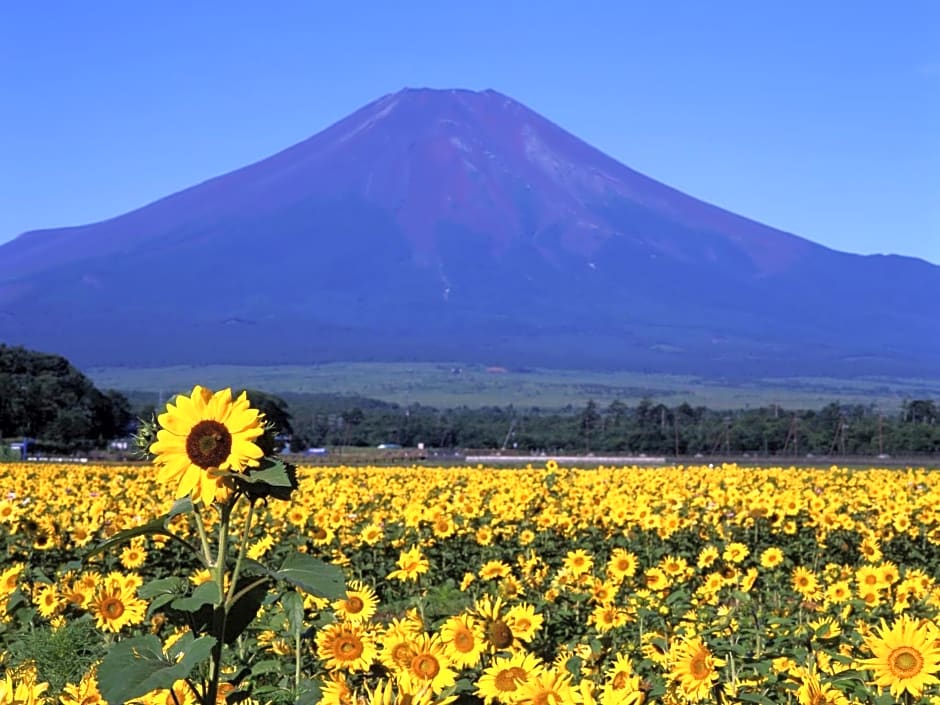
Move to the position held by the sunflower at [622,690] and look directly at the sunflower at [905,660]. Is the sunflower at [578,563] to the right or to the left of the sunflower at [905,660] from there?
left

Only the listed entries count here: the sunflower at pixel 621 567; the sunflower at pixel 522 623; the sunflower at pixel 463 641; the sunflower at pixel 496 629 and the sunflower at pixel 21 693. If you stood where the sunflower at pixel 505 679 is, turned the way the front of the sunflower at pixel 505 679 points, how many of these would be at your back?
4

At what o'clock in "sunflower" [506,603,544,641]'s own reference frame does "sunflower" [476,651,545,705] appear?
"sunflower" [476,651,545,705] is roughly at 12 o'clock from "sunflower" [506,603,544,641].

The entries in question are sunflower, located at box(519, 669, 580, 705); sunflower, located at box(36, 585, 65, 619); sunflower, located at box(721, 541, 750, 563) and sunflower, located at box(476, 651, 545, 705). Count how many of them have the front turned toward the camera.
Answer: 4

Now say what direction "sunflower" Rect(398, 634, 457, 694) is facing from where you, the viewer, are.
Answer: facing the viewer

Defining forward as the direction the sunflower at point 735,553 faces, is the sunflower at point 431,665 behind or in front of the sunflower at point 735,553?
in front

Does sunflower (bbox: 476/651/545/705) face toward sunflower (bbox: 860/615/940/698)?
no

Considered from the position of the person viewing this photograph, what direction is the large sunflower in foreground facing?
facing the viewer

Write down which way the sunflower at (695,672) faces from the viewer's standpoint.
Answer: facing the viewer and to the right of the viewer

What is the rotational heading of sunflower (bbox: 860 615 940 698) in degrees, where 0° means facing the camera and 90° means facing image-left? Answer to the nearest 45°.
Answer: approximately 0°

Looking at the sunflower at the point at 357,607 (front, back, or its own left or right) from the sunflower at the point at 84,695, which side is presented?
front

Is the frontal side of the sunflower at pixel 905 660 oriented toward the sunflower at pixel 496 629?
no

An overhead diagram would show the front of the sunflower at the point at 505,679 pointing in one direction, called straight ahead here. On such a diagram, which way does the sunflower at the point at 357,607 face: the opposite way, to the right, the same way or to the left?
the same way

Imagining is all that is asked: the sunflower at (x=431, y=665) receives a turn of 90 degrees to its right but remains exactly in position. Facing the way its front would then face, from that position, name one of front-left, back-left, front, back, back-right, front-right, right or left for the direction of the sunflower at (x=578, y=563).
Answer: right

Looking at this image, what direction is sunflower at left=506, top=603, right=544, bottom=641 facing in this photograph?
toward the camera

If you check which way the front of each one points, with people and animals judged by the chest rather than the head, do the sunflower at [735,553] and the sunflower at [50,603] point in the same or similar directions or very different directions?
same or similar directions

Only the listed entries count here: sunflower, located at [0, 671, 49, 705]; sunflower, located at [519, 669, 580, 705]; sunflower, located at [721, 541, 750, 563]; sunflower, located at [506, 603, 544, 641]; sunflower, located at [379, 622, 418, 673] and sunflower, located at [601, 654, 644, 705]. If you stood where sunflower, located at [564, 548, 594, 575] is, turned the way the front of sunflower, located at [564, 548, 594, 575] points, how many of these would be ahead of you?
5

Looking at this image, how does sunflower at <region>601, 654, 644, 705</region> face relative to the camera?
toward the camera
